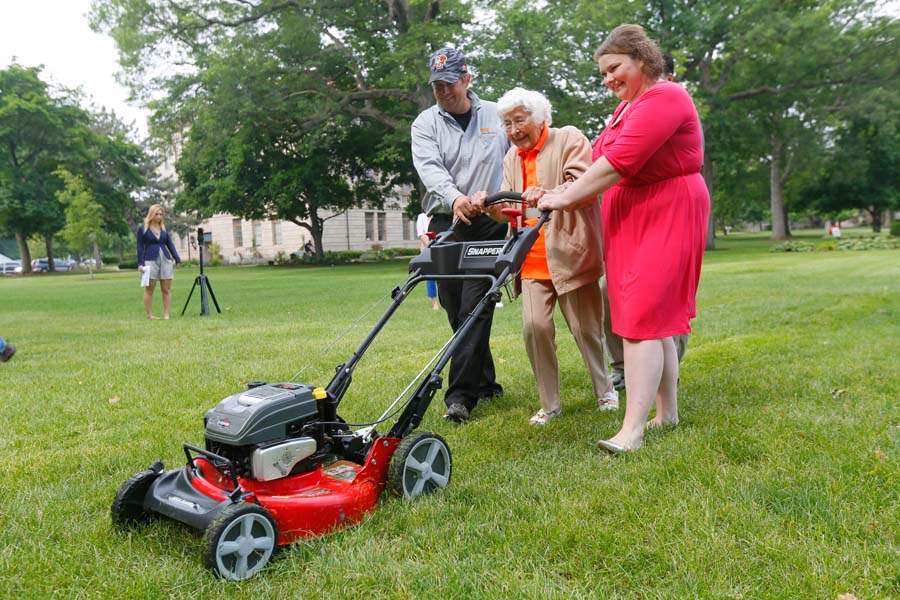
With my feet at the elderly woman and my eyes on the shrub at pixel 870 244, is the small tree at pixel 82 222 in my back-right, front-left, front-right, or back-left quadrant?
front-left

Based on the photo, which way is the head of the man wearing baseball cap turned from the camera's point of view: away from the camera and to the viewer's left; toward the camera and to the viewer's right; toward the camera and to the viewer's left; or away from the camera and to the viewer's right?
toward the camera and to the viewer's left

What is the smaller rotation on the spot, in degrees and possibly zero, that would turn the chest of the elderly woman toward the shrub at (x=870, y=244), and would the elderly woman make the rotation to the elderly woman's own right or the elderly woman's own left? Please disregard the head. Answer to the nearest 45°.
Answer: approximately 180°

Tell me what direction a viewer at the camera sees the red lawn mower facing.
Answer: facing the viewer and to the left of the viewer

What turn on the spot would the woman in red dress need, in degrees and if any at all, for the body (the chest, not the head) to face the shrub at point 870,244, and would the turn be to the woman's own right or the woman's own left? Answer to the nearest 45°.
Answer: approximately 90° to the woman's own right

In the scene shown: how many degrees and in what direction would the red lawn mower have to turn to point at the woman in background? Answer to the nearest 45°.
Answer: approximately 135° to its right

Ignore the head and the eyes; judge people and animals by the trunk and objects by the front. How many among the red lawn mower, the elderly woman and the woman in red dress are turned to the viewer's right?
0

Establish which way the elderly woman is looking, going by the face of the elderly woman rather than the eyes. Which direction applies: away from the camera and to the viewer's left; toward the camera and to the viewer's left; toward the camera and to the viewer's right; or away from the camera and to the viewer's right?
toward the camera and to the viewer's left

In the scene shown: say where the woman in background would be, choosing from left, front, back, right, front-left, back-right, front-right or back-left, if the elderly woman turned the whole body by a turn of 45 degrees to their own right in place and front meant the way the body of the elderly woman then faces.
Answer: front-right

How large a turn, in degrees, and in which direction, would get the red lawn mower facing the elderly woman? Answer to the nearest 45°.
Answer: approximately 180°

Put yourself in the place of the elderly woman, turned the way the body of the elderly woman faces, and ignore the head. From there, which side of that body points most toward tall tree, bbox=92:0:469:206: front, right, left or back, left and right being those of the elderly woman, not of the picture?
right

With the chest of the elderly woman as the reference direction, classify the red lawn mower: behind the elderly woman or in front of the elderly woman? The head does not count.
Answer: in front

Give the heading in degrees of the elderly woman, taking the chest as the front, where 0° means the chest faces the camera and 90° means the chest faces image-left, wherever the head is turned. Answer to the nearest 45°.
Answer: approximately 45°

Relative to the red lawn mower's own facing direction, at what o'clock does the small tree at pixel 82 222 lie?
The small tree is roughly at 4 o'clock from the red lawn mower.

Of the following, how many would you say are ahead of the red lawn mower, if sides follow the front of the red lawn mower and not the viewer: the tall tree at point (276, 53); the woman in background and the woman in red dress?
0

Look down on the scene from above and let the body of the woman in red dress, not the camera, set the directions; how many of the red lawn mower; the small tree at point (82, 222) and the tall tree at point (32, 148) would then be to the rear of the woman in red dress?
0

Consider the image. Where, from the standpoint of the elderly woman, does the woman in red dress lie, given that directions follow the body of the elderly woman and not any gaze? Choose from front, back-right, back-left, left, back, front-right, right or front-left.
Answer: left

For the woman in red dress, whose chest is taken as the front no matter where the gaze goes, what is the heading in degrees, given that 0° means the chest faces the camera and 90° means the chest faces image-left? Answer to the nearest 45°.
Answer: approximately 90°

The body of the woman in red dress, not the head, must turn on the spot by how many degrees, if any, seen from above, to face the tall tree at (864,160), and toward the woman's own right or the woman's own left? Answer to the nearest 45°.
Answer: approximately 90° to the woman's own right
